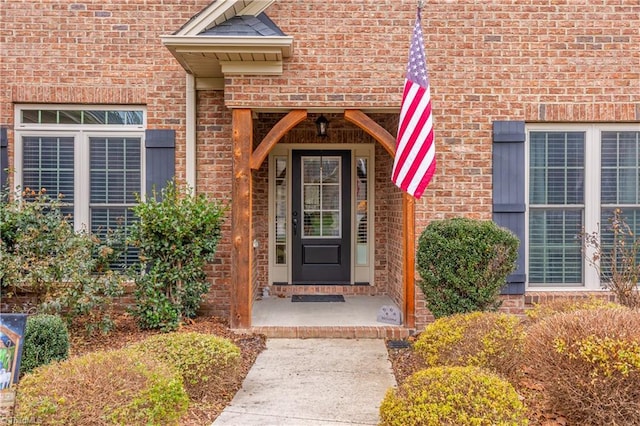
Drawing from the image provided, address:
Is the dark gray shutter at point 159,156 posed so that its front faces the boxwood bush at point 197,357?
yes

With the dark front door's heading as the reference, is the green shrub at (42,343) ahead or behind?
ahead

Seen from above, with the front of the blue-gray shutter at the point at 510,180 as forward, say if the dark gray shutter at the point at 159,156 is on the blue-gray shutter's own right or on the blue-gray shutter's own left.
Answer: on the blue-gray shutter's own right

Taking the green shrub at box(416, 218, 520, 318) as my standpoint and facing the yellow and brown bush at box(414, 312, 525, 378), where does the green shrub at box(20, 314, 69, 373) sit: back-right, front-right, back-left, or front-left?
front-right

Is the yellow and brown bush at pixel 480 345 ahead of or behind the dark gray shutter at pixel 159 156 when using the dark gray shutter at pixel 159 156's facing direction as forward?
ahead

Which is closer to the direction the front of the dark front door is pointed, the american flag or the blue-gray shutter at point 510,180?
the american flag

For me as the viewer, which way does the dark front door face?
facing the viewer

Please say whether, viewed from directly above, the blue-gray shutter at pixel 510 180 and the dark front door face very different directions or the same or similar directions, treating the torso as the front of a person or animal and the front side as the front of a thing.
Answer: same or similar directions

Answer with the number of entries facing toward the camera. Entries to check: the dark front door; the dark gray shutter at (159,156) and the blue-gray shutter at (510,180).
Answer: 3

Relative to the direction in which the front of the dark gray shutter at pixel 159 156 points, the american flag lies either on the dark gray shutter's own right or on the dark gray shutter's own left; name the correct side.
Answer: on the dark gray shutter's own left

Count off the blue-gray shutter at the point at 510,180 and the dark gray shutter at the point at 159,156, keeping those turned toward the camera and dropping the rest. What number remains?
2
